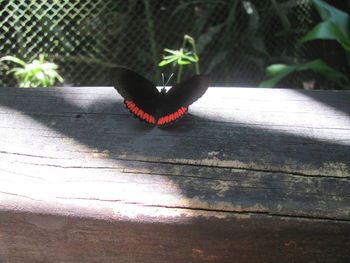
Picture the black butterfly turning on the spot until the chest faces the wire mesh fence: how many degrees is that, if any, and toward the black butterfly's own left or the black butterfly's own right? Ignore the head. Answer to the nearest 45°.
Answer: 0° — it already faces it

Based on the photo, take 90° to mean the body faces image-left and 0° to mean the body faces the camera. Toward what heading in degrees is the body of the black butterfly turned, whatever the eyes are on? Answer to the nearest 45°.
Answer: approximately 180°

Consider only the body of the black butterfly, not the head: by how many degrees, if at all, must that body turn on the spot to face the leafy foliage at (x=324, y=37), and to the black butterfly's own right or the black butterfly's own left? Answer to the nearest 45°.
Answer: approximately 45° to the black butterfly's own right
